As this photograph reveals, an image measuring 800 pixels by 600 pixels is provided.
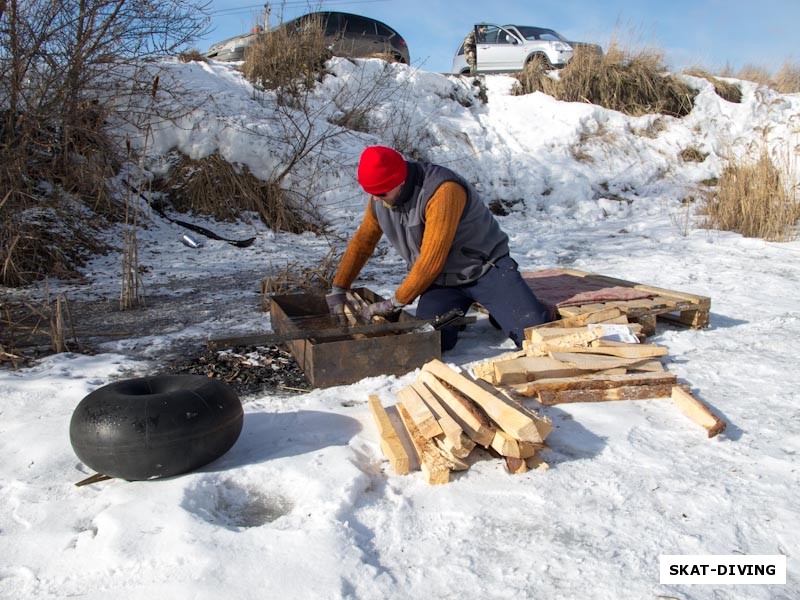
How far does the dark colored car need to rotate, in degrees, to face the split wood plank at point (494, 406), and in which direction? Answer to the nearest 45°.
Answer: approximately 90° to its left

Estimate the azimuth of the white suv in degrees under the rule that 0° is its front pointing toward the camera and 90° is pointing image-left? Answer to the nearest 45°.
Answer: approximately 315°

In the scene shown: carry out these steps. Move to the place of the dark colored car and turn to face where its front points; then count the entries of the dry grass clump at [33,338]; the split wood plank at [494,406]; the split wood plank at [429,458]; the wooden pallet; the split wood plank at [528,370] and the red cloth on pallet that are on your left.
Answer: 6

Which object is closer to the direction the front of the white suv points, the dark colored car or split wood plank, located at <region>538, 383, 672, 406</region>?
the split wood plank

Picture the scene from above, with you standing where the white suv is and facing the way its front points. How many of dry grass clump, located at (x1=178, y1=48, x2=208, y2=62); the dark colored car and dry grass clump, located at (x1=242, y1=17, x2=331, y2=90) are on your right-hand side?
3

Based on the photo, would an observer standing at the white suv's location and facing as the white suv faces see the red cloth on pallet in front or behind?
in front

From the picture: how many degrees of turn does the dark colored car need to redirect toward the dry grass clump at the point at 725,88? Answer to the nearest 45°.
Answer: approximately 180°

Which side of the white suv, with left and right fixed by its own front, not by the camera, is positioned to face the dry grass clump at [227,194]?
right

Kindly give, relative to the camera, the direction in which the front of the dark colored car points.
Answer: facing to the left of the viewer

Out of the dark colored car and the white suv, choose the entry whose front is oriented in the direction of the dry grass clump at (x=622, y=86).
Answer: the white suv

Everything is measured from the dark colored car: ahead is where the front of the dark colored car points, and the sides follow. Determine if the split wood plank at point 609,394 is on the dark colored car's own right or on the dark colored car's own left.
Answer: on the dark colored car's own left

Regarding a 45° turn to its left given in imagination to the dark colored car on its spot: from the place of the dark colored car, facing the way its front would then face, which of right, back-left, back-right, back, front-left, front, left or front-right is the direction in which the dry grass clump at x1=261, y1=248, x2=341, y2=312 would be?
front-left

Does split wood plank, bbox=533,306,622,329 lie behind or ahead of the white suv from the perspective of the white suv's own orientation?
ahead

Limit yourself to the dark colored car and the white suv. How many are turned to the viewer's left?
1

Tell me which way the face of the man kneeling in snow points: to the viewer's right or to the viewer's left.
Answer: to the viewer's left

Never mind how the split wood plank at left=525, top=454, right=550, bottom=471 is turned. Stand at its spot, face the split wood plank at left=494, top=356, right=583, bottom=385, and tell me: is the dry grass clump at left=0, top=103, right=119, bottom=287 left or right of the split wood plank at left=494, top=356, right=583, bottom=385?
left

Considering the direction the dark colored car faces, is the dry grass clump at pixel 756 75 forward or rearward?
rearward

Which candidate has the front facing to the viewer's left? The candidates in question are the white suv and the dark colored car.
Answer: the dark colored car

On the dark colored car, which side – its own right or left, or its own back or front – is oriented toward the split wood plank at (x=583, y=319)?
left

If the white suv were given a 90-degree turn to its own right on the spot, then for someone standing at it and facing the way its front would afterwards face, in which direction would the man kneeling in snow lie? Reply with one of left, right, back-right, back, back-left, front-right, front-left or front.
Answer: front-left

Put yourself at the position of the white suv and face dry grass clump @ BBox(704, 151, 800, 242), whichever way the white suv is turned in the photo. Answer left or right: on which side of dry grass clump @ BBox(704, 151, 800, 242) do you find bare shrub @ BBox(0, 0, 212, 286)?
right

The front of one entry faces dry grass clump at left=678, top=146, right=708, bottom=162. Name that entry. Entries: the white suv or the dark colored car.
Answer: the white suv
